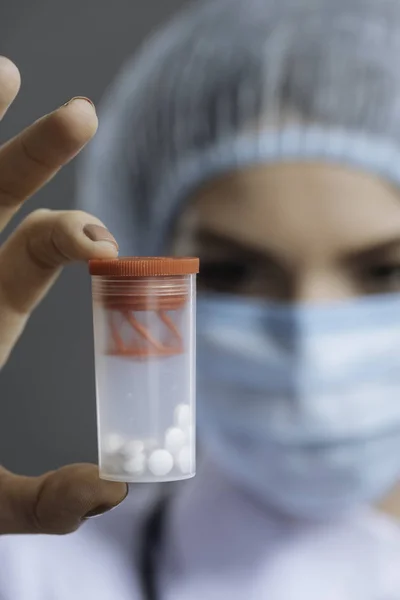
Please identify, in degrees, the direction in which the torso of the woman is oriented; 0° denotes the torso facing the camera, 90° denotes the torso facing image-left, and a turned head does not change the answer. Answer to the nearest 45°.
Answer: approximately 0°
